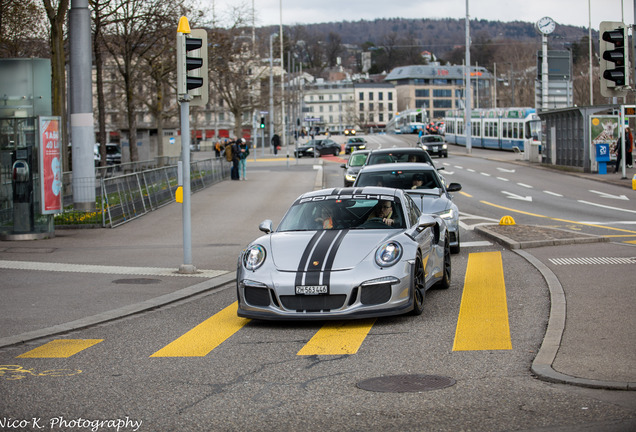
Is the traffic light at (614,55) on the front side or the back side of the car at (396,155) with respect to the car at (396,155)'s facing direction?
on the front side

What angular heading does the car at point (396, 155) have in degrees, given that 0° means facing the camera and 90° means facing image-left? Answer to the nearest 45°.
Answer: approximately 0°

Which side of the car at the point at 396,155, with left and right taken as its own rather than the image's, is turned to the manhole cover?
front

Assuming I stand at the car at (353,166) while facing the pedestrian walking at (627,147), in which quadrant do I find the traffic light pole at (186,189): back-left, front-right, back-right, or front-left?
back-right

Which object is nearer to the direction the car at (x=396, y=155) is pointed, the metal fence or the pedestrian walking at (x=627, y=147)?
the metal fence
